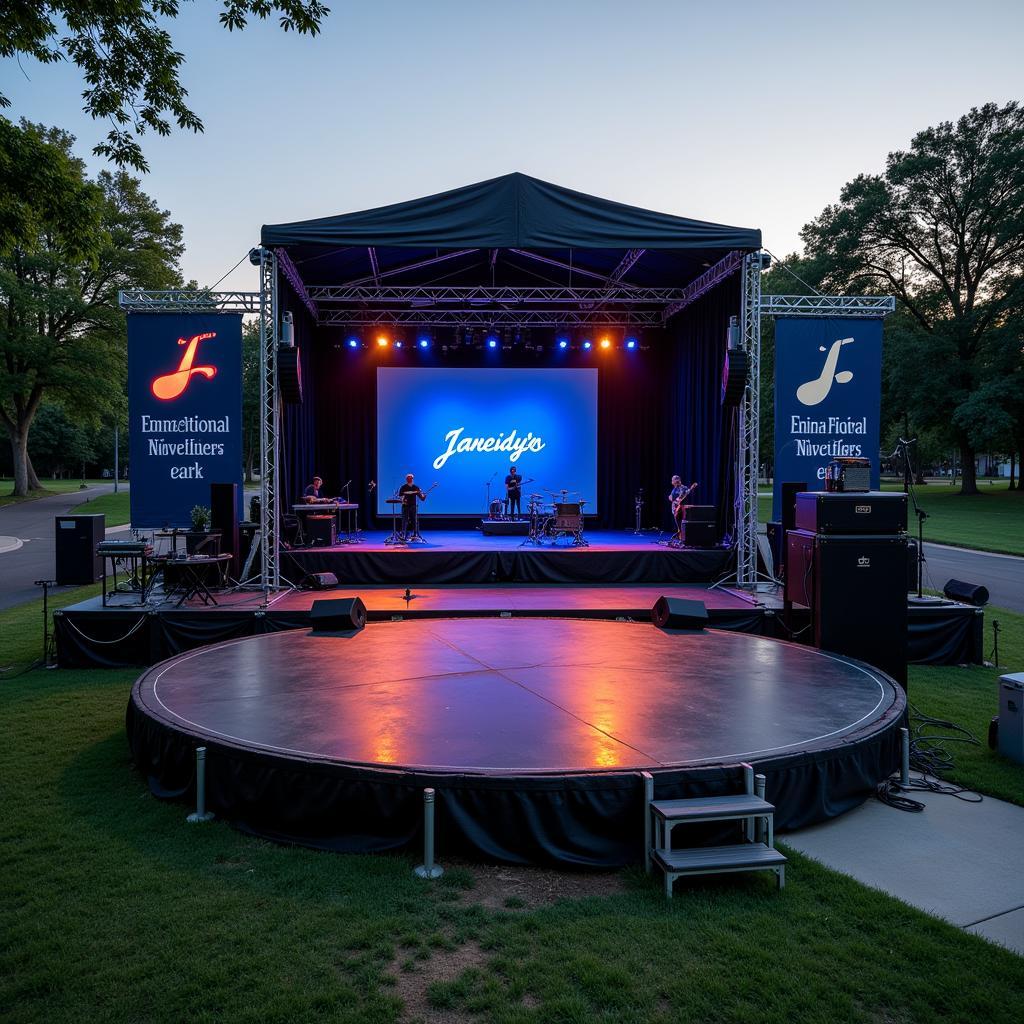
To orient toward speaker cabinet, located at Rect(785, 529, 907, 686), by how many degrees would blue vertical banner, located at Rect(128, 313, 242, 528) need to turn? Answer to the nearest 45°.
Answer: approximately 45° to its left

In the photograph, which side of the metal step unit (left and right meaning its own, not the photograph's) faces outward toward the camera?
front

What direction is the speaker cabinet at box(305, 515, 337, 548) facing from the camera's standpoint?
toward the camera

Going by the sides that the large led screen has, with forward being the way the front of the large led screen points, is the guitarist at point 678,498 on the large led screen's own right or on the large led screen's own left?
on the large led screen's own left

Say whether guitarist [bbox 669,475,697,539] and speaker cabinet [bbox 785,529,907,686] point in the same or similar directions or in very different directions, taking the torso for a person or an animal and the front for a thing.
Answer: same or similar directions

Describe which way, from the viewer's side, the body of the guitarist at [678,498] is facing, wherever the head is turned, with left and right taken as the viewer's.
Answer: facing the viewer

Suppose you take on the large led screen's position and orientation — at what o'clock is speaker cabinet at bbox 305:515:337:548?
The speaker cabinet is roughly at 1 o'clock from the large led screen.

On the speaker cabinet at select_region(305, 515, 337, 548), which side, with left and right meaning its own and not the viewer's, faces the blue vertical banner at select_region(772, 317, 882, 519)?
left

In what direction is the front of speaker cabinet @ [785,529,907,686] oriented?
toward the camera

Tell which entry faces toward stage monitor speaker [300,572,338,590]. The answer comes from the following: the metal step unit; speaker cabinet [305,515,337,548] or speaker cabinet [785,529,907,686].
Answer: speaker cabinet [305,515,337,548]

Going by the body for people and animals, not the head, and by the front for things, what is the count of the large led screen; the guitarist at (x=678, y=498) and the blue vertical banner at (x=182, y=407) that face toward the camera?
3

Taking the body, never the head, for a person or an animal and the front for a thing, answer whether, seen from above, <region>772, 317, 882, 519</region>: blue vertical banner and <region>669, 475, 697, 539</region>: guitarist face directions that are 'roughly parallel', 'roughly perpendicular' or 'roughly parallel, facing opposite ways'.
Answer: roughly parallel

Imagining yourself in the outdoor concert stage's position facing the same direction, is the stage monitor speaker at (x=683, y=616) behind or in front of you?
in front

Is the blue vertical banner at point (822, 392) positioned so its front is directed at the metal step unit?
yes

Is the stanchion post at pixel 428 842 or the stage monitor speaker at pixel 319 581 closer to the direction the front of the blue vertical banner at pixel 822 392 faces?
the stanchion post

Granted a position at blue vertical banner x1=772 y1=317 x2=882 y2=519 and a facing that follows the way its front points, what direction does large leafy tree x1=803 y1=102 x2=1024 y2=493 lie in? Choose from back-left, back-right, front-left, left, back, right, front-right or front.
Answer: back

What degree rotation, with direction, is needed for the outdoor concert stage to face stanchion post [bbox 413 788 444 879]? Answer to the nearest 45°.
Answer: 0° — it already faces it

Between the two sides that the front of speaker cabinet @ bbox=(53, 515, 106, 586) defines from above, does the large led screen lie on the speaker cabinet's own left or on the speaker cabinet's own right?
on the speaker cabinet's own left

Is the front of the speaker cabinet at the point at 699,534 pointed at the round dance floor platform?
yes
